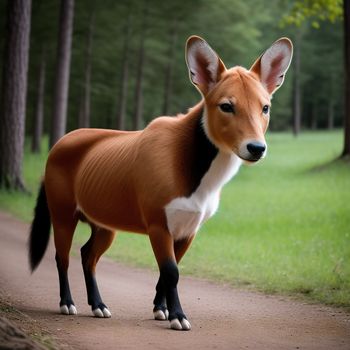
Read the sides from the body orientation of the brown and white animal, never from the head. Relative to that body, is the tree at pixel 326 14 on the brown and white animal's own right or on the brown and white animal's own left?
on the brown and white animal's own left

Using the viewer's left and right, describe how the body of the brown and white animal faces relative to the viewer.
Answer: facing the viewer and to the right of the viewer
